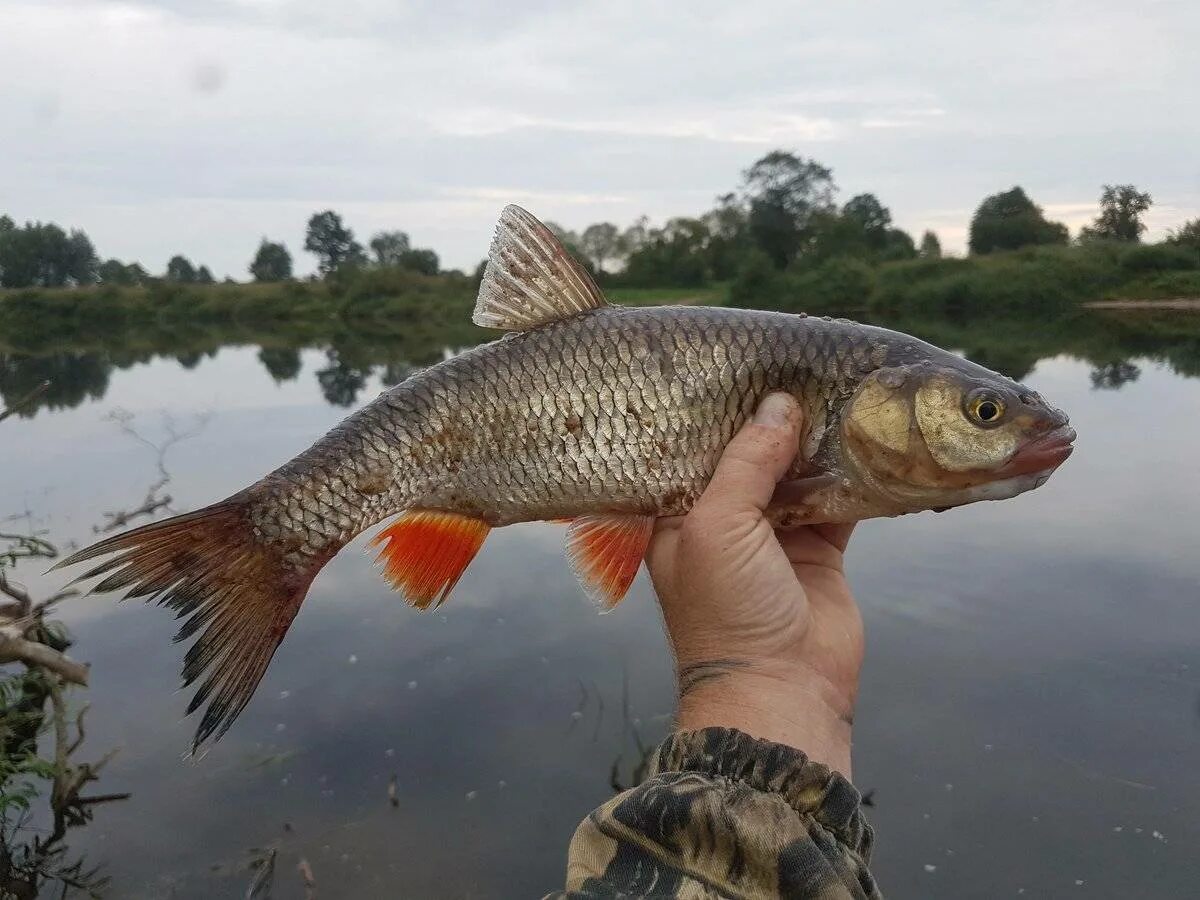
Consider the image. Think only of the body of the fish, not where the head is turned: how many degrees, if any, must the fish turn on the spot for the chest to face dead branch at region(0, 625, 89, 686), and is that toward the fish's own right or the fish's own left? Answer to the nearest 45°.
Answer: approximately 135° to the fish's own left

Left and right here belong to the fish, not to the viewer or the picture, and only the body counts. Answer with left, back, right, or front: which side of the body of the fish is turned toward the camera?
right

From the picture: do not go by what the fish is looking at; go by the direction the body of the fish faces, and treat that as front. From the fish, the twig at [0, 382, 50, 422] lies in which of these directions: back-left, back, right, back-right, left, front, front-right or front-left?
back-left
